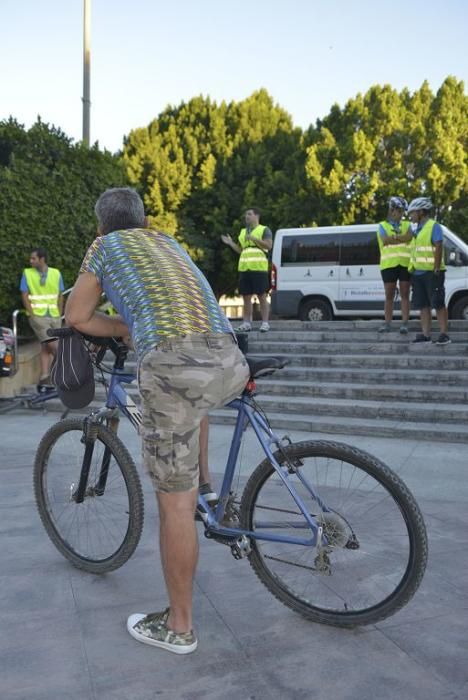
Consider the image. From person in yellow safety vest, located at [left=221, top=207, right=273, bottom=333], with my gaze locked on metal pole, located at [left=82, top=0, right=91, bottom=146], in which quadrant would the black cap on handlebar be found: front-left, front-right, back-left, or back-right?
back-left

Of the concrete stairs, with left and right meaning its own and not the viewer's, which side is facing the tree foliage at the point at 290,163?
back

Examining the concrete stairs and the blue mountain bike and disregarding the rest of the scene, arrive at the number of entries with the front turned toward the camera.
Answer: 1

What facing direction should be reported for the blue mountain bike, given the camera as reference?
facing away from the viewer and to the left of the viewer

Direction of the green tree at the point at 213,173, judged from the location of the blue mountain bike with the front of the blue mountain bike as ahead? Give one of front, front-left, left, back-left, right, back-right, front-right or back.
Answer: front-right

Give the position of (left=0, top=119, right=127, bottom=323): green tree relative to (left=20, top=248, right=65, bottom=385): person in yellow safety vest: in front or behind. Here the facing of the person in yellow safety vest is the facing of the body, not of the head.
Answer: behind

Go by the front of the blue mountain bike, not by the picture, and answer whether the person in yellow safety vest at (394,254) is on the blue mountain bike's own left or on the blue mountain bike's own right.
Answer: on the blue mountain bike's own right

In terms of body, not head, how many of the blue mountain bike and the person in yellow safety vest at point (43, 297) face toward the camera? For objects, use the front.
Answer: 1

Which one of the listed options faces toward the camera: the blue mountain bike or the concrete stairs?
the concrete stairs

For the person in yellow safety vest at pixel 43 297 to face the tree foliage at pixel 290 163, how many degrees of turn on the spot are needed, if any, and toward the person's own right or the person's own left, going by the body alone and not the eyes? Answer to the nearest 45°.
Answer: approximately 135° to the person's own left

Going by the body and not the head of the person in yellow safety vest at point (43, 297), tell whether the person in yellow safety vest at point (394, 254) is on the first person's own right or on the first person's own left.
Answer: on the first person's own left

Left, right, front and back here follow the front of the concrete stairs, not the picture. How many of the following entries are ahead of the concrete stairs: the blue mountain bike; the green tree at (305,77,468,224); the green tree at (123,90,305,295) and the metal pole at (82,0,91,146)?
1

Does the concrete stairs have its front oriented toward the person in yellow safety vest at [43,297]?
no

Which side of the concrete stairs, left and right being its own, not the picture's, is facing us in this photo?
front

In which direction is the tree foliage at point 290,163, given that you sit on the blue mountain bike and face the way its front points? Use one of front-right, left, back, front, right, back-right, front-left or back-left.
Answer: front-right

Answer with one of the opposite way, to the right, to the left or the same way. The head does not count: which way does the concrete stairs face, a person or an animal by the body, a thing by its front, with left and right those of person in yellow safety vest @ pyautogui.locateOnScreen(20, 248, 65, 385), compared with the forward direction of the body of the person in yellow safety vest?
the same way

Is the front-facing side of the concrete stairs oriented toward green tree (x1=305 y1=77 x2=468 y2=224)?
no

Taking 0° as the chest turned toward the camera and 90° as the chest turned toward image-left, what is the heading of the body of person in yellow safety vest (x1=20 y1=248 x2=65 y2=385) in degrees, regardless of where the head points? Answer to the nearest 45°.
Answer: approximately 0°

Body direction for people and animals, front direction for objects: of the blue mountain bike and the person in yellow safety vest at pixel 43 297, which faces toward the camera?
the person in yellow safety vest

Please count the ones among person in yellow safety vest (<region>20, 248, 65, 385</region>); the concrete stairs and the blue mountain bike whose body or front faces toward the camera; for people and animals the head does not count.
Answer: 2

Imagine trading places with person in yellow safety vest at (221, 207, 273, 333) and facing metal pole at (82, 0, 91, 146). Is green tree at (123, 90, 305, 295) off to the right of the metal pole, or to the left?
right
